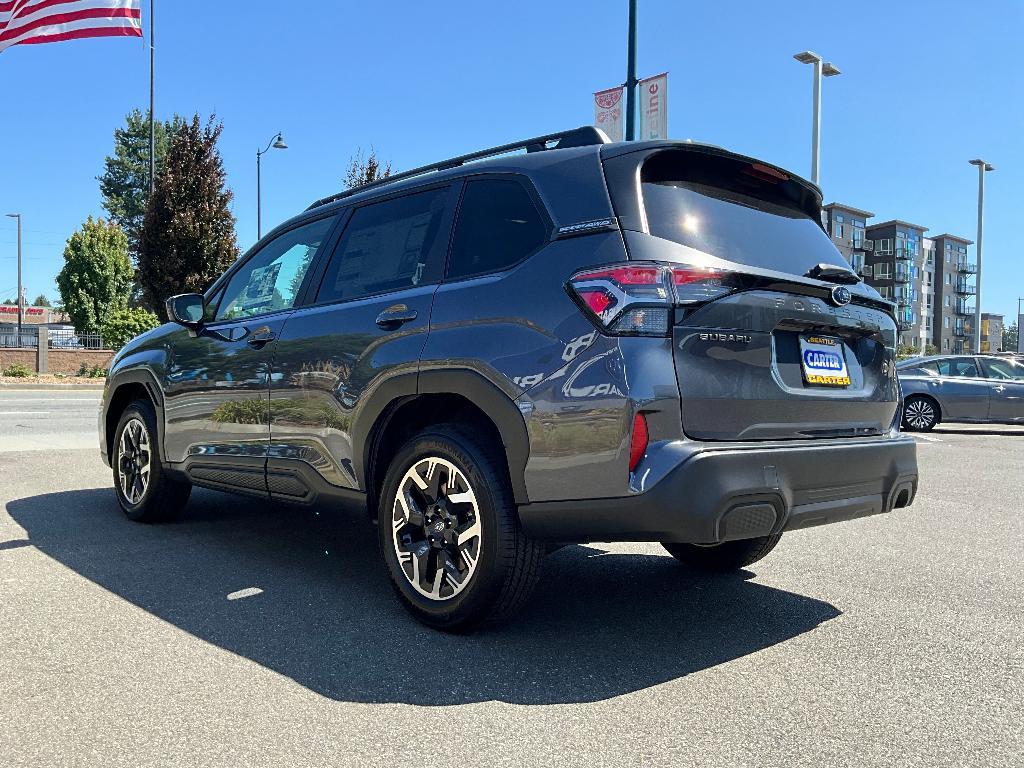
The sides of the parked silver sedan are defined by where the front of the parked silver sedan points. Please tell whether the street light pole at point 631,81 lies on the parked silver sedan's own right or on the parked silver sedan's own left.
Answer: on the parked silver sedan's own right

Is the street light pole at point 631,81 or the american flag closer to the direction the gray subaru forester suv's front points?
the american flag

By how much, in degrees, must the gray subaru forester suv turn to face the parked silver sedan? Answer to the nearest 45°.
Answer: approximately 90° to its right

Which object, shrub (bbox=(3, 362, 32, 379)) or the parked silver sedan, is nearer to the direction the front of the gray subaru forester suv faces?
the shrub

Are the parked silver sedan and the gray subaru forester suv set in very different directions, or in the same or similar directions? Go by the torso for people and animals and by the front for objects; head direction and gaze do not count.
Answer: very different directions

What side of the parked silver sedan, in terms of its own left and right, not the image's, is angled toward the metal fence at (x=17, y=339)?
back

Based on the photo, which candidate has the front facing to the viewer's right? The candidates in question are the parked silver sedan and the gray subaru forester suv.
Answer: the parked silver sedan

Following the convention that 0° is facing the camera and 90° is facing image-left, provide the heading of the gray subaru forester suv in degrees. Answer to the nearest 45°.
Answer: approximately 135°

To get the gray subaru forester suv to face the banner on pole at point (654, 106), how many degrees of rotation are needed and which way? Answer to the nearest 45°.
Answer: approximately 45° to its right

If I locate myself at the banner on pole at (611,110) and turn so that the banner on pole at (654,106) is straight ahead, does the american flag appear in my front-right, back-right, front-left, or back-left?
back-right

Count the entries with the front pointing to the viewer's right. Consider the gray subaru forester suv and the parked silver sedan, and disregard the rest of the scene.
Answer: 1

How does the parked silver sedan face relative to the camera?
to the viewer's right
